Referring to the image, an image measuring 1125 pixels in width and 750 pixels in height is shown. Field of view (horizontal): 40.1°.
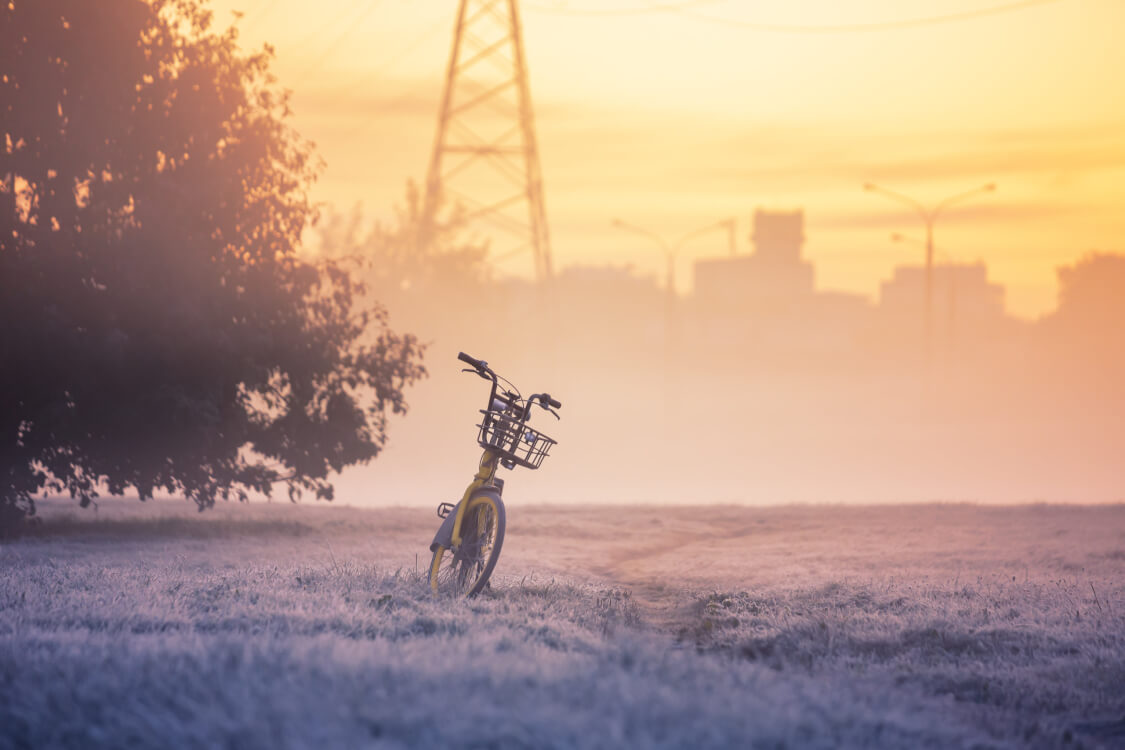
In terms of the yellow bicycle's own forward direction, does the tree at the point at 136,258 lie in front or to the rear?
to the rear
